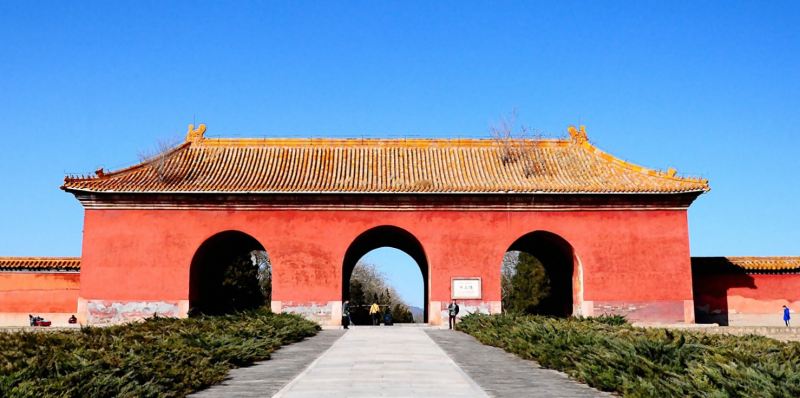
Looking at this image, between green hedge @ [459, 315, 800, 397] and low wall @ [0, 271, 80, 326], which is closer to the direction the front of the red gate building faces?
the green hedge

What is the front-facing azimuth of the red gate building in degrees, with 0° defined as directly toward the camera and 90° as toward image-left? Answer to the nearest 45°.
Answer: approximately 0°

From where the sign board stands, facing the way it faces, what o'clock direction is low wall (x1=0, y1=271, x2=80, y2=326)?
The low wall is roughly at 3 o'clock from the sign board.

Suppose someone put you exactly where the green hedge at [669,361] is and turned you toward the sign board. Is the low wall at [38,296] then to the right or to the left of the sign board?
left

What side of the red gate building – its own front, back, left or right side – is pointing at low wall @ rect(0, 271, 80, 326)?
right

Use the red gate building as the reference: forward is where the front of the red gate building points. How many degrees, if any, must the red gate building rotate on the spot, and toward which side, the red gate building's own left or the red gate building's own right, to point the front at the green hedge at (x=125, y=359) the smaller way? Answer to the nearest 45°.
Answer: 0° — it already faces it

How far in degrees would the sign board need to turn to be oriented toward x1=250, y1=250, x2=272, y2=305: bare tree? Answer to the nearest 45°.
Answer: approximately 135° to its right

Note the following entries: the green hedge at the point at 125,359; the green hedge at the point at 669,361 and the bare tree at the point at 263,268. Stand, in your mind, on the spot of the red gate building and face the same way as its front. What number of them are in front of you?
2

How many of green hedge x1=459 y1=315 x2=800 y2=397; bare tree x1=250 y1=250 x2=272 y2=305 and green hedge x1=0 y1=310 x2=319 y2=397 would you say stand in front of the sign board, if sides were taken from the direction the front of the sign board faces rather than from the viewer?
2

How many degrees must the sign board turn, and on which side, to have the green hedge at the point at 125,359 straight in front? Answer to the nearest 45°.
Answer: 0° — it already faces it

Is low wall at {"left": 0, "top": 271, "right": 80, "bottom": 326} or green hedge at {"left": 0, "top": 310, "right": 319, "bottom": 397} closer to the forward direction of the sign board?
the green hedge
